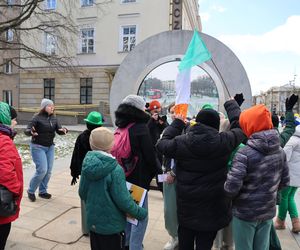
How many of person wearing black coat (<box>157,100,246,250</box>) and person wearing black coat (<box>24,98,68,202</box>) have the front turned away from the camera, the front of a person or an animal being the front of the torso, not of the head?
1

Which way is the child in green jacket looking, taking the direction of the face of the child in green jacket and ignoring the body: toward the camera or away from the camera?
away from the camera

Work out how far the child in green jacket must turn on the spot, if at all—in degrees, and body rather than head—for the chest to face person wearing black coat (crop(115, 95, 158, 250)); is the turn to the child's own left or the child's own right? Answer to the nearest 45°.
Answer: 0° — they already face them

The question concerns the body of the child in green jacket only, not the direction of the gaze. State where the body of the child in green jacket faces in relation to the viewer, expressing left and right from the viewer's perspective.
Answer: facing away from the viewer and to the right of the viewer

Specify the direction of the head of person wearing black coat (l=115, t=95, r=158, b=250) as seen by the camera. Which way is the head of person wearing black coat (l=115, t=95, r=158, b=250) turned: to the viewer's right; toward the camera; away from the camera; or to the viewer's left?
away from the camera

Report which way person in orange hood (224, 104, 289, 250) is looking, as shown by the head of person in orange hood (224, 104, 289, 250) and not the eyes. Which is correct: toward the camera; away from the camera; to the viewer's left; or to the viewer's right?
away from the camera

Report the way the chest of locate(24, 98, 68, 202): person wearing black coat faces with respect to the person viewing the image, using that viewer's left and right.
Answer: facing the viewer and to the right of the viewer

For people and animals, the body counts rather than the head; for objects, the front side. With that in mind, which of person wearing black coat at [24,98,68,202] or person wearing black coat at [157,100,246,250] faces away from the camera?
person wearing black coat at [157,100,246,250]

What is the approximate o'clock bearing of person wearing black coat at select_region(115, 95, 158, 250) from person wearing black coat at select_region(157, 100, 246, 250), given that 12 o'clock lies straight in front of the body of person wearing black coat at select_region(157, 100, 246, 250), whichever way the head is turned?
person wearing black coat at select_region(115, 95, 158, 250) is roughly at 10 o'clock from person wearing black coat at select_region(157, 100, 246, 250).

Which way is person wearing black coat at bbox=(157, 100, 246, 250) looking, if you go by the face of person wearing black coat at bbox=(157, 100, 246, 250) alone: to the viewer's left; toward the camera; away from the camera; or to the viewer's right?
away from the camera

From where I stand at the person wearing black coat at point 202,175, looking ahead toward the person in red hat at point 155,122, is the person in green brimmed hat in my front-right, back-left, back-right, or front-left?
front-left

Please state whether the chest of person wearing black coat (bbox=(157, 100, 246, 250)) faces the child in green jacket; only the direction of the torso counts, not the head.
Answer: no

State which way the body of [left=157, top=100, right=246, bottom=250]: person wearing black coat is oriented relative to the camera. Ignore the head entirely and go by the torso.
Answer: away from the camera

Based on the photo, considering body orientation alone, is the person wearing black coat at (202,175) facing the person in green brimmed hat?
no
